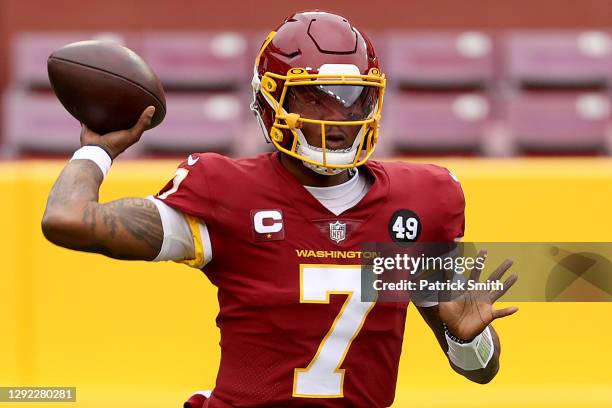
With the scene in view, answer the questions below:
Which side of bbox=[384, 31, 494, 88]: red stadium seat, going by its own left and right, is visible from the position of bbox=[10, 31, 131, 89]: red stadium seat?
right

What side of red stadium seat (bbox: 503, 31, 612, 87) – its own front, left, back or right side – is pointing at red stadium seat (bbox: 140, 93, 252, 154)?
right

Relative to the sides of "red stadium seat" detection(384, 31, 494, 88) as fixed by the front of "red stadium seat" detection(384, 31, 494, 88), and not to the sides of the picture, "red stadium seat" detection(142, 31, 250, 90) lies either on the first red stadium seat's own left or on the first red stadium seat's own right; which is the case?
on the first red stadium seat's own right

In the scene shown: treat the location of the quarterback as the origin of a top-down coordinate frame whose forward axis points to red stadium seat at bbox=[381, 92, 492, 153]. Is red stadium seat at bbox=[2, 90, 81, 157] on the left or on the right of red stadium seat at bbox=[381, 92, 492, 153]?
left

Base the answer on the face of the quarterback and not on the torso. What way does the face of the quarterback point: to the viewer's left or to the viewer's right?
to the viewer's right

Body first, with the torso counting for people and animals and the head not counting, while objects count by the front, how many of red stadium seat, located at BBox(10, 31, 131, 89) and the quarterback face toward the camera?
2

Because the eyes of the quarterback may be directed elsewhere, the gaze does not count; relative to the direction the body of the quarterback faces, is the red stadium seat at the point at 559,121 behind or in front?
behind
